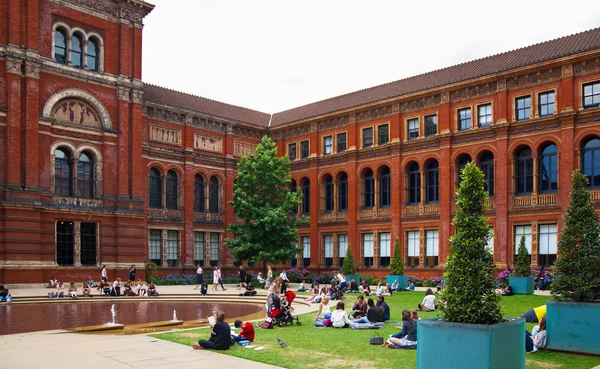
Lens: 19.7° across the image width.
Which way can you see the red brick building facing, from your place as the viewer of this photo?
facing the viewer

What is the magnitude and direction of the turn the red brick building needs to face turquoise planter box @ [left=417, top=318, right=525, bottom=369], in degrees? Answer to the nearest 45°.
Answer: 0° — it already faces it

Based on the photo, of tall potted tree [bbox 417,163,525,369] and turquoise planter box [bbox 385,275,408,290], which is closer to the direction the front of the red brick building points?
the tall potted tree

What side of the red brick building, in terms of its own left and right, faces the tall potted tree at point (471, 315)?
front
